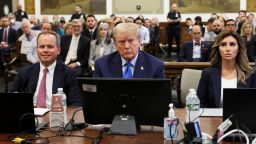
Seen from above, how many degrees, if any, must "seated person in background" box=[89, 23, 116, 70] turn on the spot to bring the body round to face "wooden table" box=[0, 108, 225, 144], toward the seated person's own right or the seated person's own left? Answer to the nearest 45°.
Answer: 0° — they already face it

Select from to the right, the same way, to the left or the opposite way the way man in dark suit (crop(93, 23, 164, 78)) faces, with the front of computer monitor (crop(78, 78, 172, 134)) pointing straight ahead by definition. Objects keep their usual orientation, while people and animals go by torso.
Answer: the opposite way

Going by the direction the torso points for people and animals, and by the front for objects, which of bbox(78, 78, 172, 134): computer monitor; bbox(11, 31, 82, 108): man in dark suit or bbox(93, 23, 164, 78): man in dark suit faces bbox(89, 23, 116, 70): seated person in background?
the computer monitor

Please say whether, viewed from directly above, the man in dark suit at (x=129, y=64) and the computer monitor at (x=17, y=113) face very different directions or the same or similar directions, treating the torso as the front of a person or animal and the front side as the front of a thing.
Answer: very different directions

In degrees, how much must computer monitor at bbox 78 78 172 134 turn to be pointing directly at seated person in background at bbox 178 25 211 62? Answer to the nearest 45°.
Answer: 0° — it already faces them

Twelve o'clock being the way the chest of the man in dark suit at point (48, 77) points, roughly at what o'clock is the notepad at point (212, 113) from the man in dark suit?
The notepad is roughly at 10 o'clock from the man in dark suit.

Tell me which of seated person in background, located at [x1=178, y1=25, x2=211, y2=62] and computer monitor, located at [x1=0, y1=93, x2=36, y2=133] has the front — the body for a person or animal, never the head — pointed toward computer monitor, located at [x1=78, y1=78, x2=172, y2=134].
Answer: the seated person in background

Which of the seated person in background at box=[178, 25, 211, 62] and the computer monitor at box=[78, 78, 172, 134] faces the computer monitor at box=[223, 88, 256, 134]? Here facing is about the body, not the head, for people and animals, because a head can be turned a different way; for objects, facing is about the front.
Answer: the seated person in background

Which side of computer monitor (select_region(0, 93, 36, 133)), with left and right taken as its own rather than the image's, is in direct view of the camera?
back

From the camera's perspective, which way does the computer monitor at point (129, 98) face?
away from the camera
